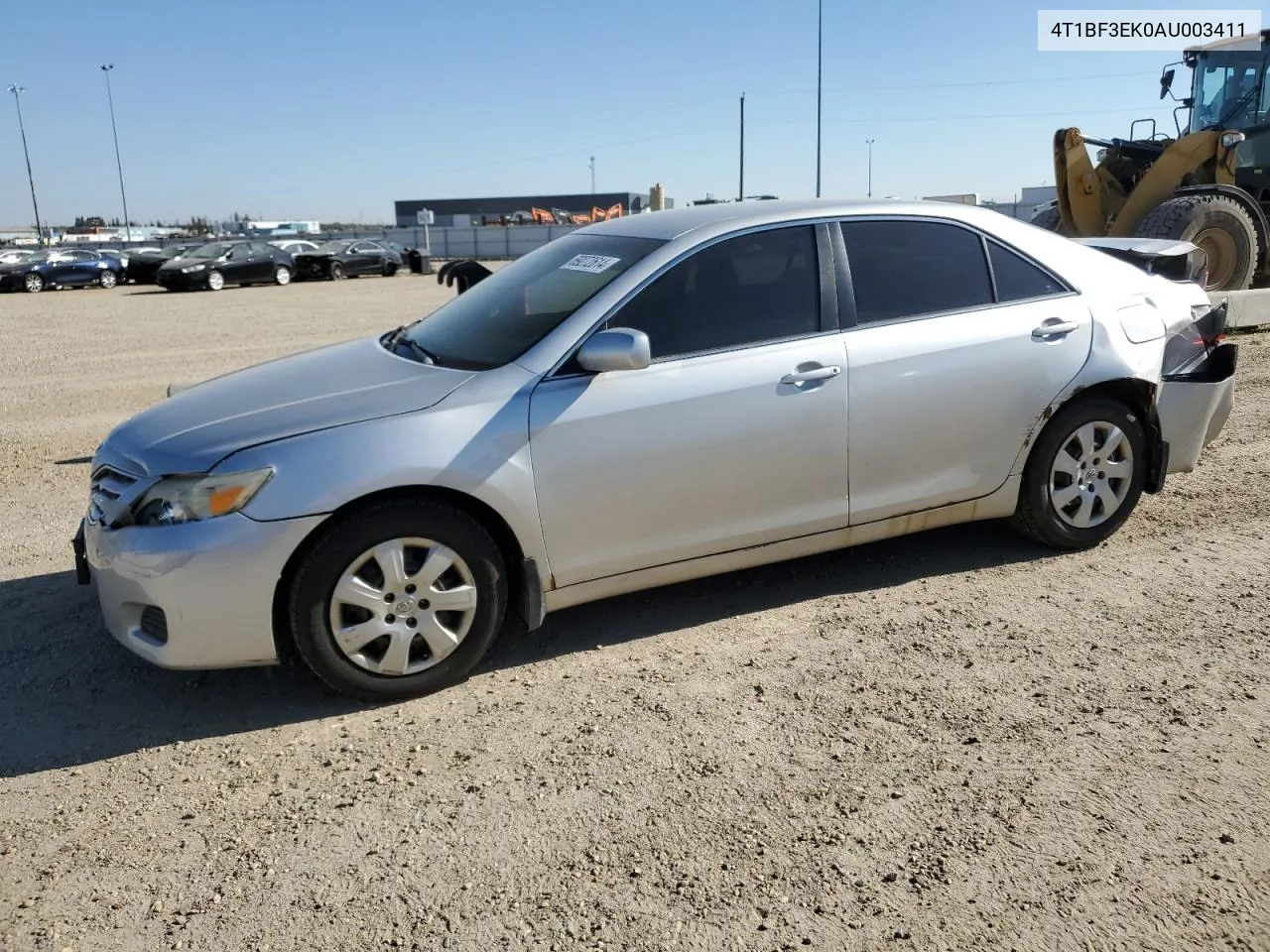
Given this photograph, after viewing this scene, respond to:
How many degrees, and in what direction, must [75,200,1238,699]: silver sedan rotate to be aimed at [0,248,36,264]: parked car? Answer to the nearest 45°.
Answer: approximately 90° to its right

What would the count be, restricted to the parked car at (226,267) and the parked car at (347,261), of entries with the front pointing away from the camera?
0

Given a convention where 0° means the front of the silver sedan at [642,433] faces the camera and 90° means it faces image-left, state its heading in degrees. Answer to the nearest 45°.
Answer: approximately 45°

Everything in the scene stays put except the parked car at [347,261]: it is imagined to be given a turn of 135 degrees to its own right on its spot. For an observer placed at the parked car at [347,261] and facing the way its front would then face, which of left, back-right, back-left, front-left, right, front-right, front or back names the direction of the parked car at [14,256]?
left

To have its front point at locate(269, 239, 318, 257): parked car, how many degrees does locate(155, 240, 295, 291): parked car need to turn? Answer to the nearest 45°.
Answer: approximately 180°

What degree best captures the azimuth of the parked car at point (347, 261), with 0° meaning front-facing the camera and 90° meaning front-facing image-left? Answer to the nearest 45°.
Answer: approximately 45°

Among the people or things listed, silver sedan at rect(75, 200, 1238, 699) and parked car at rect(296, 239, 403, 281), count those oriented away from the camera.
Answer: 0

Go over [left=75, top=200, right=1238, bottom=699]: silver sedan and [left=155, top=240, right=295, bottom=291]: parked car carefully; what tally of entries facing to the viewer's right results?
0

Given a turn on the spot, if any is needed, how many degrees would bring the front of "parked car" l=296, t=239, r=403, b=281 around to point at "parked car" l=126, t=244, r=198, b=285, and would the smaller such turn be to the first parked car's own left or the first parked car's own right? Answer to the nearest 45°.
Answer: approximately 45° to the first parked car's own right

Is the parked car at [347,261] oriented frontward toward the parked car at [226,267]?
yes

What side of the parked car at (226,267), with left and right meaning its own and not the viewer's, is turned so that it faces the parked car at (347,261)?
back

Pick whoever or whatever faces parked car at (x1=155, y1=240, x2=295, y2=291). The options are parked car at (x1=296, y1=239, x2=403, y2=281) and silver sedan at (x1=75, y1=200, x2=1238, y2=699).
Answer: parked car at (x1=296, y1=239, x2=403, y2=281)
